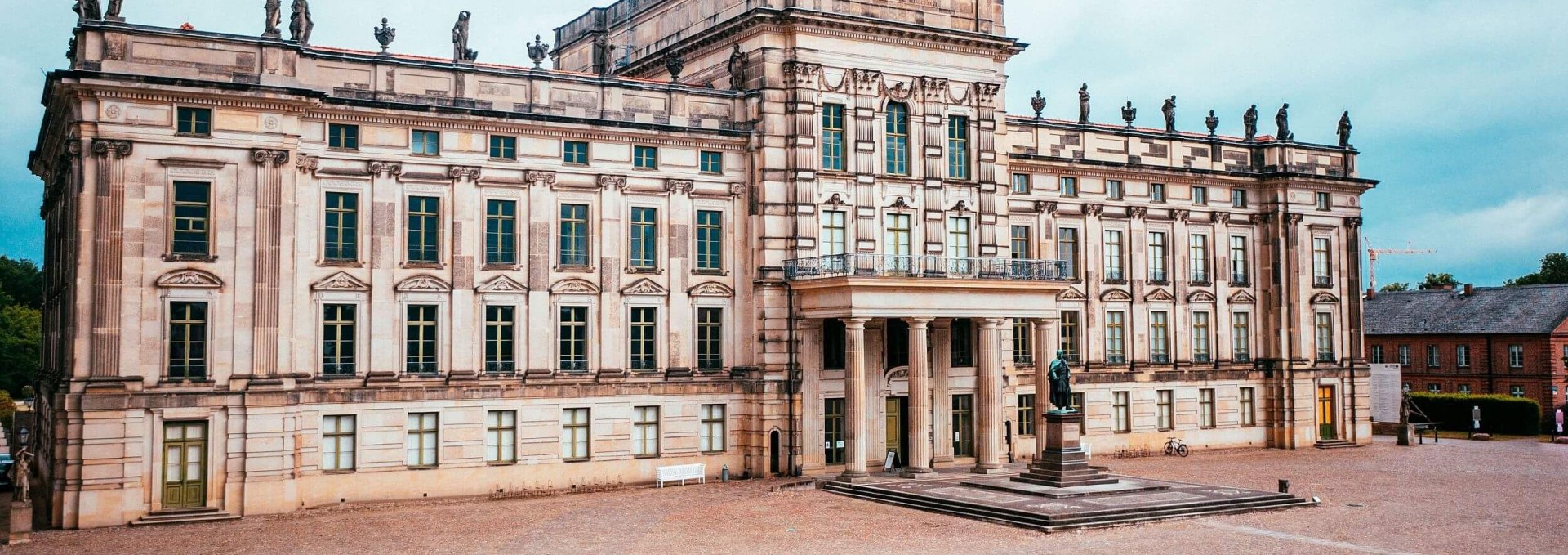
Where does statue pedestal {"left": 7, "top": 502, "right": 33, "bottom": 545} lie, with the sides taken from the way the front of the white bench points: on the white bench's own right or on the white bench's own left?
on the white bench's own right

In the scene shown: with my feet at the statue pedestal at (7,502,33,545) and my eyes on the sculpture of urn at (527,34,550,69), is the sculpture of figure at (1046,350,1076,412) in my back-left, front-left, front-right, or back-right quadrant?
front-right

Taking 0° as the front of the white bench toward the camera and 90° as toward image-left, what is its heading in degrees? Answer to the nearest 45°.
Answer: approximately 315°

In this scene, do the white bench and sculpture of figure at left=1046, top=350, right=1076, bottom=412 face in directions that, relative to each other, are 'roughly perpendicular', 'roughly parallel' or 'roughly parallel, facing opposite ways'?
roughly parallel

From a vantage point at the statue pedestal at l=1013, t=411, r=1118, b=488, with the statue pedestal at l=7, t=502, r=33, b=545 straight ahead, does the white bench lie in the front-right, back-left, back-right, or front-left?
front-right

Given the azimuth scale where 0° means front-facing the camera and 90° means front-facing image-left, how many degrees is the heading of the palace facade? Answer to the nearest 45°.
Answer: approximately 315°

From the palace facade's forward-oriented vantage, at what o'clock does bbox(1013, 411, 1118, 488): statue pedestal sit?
The statue pedestal is roughly at 11 o'clock from the palace facade.

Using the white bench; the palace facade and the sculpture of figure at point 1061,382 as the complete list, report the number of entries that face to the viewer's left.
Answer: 0

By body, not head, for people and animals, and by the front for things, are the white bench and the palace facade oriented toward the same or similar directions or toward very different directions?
same or similar directions

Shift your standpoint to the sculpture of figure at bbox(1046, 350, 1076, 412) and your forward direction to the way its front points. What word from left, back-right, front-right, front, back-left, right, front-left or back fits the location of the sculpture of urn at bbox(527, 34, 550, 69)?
back-right

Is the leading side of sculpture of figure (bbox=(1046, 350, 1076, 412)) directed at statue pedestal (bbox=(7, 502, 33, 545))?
no

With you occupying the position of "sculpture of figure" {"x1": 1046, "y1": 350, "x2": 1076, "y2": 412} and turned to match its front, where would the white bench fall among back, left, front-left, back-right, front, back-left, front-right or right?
back-right

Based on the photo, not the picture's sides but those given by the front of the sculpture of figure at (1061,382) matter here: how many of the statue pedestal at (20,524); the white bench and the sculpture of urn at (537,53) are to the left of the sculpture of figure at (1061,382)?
0

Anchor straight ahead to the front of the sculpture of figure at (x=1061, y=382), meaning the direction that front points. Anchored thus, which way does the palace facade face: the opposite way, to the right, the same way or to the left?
the same way
